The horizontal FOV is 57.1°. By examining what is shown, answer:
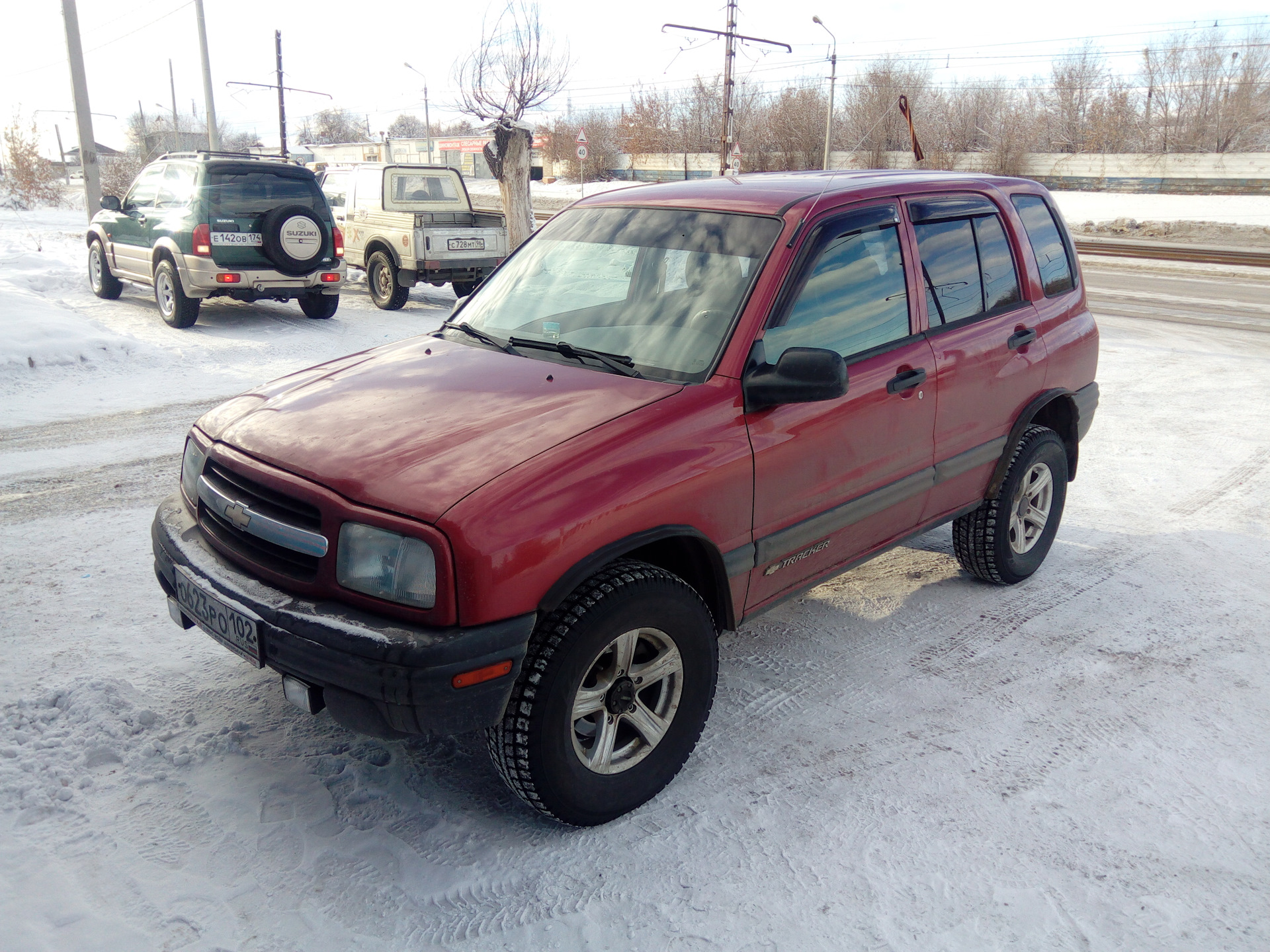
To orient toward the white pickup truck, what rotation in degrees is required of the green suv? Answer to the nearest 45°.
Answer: approximately 90° to its right

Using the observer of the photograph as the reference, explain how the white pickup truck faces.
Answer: facing away from the viewer and to the left of the viewer

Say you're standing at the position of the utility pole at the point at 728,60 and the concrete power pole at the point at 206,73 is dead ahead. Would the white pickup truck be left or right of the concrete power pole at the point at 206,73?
left

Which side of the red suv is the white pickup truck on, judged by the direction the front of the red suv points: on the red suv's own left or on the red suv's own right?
on the red suv's own right

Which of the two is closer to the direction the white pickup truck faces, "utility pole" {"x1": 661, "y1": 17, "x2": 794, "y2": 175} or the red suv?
the utility pole

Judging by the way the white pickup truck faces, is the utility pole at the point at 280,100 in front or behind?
in front

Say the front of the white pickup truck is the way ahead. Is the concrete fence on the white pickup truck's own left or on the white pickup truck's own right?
on the white pickup truck's own right

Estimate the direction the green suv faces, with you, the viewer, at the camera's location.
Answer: facing away from the viewer and to the left of the viewer

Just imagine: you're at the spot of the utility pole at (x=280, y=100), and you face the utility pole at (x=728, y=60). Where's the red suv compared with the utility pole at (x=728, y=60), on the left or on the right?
right

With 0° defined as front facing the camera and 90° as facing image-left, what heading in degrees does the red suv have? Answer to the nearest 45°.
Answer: approximately 45°
